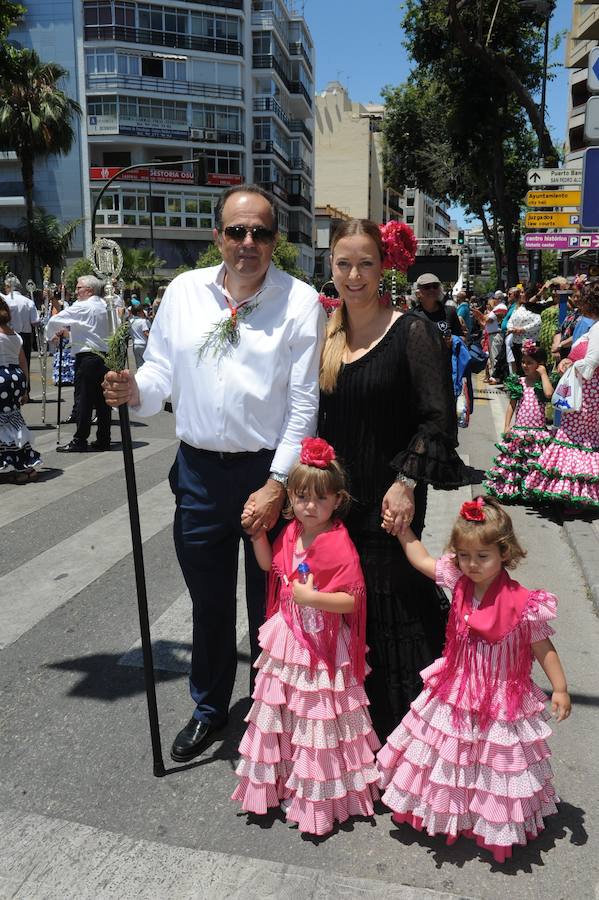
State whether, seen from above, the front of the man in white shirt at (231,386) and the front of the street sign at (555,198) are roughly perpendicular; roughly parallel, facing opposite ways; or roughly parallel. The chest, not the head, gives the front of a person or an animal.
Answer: roughly parallel

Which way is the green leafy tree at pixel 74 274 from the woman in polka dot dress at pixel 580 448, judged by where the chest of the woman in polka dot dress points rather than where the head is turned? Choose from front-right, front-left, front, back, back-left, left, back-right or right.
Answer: front-right

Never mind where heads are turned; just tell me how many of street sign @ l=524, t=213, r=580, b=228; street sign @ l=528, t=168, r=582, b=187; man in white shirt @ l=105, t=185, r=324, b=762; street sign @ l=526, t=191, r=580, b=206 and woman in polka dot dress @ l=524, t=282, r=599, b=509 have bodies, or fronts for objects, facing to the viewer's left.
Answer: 1

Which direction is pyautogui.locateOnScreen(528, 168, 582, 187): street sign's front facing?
toward the camera

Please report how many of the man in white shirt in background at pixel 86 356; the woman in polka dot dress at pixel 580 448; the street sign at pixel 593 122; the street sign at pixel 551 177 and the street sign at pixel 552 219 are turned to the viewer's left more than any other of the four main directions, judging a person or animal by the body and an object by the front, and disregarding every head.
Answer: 2

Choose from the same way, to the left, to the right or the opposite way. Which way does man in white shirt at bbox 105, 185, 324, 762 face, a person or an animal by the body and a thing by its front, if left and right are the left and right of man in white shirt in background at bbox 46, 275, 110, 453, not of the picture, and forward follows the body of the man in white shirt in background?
to the left

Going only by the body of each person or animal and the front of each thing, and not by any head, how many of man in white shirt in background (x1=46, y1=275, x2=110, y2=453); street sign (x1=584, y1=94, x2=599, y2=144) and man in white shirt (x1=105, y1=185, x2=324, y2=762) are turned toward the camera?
2

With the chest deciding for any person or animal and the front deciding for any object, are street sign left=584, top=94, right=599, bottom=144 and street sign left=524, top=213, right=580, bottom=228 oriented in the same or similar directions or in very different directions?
same or similar directions

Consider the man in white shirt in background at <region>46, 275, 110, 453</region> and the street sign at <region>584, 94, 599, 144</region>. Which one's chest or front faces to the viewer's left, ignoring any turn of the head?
the man in white shirt in background

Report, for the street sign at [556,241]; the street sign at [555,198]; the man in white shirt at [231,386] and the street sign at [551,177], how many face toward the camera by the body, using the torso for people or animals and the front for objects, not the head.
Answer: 4

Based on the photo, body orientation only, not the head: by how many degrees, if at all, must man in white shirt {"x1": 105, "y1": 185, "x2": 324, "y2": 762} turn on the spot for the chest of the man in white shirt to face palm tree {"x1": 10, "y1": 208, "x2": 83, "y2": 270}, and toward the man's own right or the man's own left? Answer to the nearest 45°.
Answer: approximately 180°

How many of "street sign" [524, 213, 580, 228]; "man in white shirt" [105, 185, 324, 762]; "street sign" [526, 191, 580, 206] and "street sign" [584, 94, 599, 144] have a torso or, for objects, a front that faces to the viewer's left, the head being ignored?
0

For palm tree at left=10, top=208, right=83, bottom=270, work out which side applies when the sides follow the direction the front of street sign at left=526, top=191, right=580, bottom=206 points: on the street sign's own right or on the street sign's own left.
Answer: on the street sign's own right

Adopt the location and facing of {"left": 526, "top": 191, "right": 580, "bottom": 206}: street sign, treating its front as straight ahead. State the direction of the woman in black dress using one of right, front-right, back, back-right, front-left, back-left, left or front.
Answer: front

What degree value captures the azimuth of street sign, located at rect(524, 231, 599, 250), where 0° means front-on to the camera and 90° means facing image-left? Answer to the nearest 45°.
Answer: approximately 0°

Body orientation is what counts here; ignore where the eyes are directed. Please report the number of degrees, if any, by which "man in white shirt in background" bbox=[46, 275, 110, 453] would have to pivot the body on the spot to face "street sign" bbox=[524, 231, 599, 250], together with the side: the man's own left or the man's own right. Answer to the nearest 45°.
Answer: approximately 180°

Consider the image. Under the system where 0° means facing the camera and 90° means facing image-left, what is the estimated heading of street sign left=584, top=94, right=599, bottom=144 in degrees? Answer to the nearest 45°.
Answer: approximately 0°
